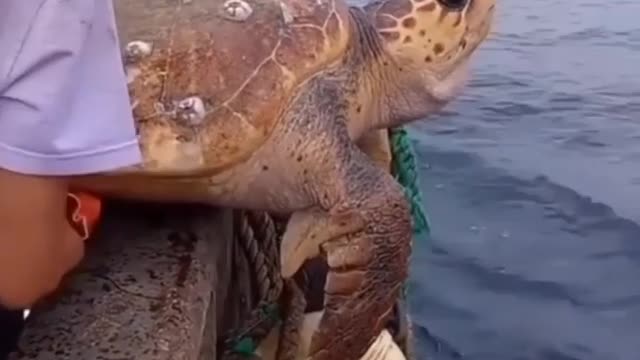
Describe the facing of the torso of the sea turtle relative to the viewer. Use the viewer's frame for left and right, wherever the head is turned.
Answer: facing to the right of the viewer

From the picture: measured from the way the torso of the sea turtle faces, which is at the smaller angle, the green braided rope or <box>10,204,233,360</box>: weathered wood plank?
the green braided rope
